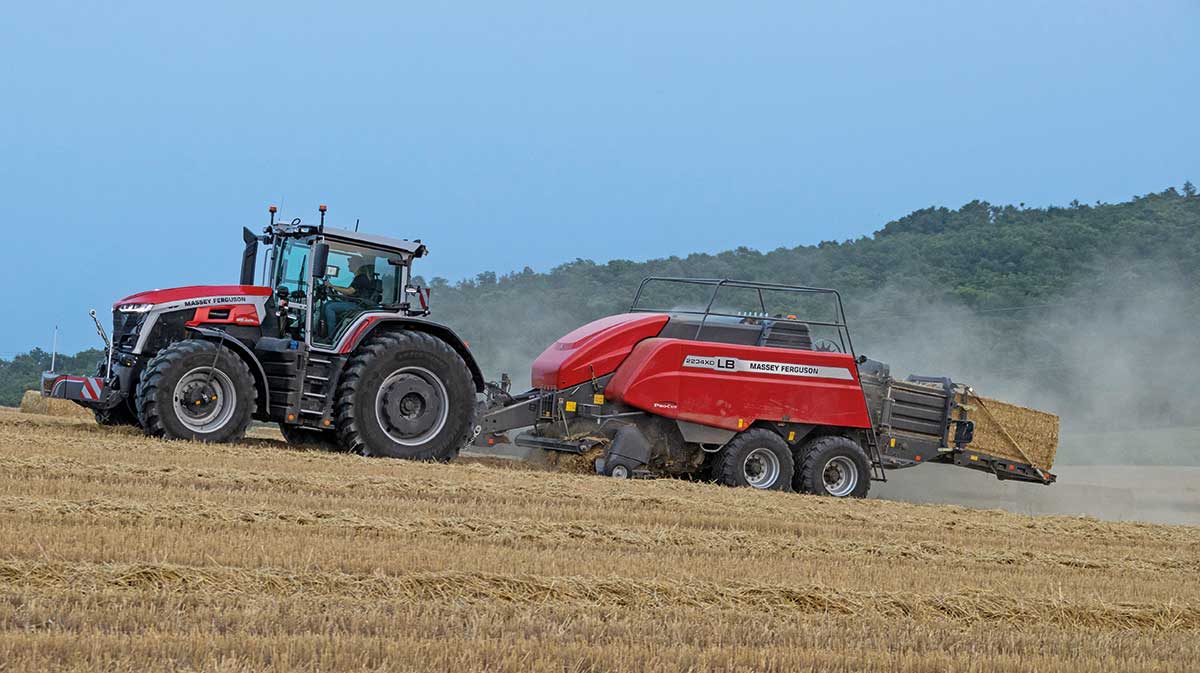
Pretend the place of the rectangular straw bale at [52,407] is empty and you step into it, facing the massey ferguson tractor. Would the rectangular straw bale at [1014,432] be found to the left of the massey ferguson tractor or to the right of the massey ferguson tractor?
left

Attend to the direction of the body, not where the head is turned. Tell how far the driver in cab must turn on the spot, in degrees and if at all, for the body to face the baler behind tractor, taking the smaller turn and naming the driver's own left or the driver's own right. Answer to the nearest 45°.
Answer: approximately 180°

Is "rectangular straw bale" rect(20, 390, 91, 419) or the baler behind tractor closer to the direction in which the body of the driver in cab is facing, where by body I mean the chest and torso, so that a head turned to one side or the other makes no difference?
the rectangular straw bale

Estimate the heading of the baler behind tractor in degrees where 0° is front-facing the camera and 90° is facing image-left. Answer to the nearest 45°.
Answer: approximately 90°

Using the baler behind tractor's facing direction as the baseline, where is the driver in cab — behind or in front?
in front

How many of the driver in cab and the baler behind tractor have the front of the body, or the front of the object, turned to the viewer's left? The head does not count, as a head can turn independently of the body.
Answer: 2

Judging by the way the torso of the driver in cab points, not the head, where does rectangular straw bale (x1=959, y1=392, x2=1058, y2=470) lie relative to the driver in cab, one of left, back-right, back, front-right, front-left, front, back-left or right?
back

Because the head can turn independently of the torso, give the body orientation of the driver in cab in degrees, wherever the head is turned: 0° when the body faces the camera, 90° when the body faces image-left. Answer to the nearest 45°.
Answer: approximately 90°
